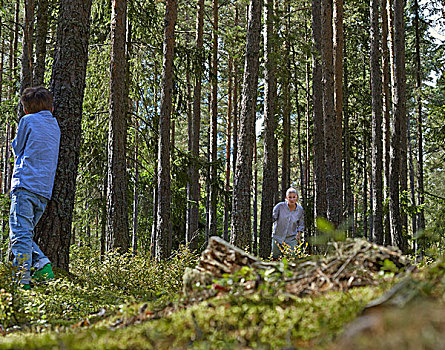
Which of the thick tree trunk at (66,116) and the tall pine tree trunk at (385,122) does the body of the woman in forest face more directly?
the thick tree trunk

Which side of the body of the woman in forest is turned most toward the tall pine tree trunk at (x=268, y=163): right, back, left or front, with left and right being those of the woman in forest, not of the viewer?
back

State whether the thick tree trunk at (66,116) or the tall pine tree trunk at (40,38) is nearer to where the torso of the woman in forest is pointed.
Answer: the thick tree trunk

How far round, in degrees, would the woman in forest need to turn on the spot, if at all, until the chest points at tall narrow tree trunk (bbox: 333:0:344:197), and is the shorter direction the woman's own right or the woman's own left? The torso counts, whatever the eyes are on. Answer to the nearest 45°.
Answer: approximately 180°

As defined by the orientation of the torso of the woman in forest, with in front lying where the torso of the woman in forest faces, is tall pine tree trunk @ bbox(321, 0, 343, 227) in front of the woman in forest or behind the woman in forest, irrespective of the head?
behind

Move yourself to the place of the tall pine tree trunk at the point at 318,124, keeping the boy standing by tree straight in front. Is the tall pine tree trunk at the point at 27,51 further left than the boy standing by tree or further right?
right

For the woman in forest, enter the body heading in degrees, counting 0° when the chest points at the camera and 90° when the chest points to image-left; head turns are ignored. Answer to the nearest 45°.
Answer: approximately 0°

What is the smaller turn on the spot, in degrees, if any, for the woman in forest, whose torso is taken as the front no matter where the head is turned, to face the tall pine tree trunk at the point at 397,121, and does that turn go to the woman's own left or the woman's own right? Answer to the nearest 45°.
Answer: approximately 135° to the woman's own left
